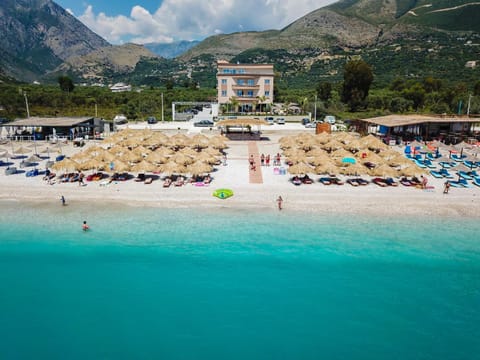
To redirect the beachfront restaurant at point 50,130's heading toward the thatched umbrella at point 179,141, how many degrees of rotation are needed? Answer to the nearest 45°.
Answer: approximately 45° to its left

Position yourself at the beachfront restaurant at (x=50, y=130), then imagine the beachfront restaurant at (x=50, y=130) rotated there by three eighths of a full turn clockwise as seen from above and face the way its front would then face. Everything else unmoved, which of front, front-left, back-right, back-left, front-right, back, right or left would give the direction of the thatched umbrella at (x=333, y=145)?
back

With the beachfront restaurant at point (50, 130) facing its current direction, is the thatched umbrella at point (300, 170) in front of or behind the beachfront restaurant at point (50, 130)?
in front

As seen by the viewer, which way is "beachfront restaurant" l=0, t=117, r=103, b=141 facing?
toward the camera

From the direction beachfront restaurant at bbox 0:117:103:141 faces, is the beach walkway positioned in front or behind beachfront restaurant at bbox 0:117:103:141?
in front

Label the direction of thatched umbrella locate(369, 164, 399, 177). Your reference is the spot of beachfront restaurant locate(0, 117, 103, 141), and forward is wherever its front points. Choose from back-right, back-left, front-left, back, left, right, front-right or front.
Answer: front-left

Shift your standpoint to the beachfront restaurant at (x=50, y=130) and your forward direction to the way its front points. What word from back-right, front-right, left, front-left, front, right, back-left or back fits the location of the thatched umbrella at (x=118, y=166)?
front

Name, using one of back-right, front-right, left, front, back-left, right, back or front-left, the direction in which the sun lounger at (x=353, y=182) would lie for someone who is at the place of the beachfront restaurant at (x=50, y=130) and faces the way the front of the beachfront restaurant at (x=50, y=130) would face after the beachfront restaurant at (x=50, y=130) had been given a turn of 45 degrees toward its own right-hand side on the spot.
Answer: left
